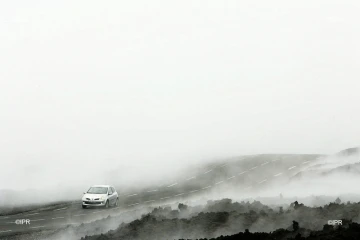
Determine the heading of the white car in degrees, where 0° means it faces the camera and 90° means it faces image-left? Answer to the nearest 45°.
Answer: approximately 45°
